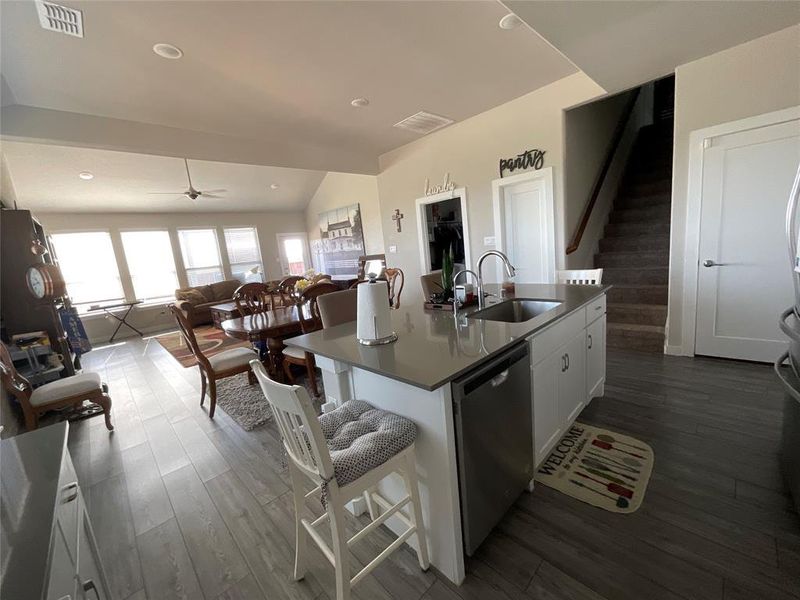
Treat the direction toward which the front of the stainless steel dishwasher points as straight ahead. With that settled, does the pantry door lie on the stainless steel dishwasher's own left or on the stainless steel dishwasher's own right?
on the stainless steel dishwasher's own left

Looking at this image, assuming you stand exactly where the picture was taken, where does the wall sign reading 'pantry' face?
facing the viewer and to the left of the viewer

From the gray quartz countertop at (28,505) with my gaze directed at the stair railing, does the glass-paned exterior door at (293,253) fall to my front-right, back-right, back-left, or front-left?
front-left

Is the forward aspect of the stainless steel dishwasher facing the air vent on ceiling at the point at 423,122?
no

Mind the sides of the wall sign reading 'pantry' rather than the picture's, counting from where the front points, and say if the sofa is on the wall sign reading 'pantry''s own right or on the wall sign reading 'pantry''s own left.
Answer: on the wall sign reading 'pantry''s own right

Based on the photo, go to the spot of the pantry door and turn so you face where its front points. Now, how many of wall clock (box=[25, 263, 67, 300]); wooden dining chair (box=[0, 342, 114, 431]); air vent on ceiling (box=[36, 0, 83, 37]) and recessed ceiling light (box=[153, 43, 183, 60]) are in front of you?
4

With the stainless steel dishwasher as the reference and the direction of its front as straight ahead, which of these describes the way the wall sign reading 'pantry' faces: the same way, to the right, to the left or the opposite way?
to the right

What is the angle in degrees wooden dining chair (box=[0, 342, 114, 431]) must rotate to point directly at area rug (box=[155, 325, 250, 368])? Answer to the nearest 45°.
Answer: approximately 45° to its left

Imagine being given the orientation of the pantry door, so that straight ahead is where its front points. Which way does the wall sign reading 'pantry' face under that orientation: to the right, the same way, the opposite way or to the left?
the same way

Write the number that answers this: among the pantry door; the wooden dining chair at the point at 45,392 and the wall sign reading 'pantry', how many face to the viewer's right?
1

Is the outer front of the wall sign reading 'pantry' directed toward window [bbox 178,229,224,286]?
no

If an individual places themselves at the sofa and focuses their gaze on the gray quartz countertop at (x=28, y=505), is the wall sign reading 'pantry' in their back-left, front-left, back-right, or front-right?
front-left

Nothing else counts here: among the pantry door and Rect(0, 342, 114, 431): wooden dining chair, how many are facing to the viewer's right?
1

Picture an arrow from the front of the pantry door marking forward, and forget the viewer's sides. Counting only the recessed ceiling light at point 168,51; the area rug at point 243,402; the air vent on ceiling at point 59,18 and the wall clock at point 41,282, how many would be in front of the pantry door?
4

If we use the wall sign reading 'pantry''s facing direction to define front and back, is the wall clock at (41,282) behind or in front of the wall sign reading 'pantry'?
in front

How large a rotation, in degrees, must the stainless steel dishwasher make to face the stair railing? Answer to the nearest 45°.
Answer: approximately 90° to its left

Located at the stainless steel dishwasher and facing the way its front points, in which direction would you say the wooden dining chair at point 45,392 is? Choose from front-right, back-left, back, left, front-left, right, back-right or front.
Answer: back-right

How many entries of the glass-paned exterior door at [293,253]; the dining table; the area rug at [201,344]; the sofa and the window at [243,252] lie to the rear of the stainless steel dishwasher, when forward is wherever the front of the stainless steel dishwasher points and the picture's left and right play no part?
5

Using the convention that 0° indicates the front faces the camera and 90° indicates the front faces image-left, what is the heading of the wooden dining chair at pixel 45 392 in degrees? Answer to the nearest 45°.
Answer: approximately 270°
